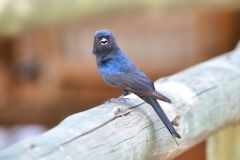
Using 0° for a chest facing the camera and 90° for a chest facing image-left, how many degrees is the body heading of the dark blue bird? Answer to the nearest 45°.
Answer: approximately 90°
